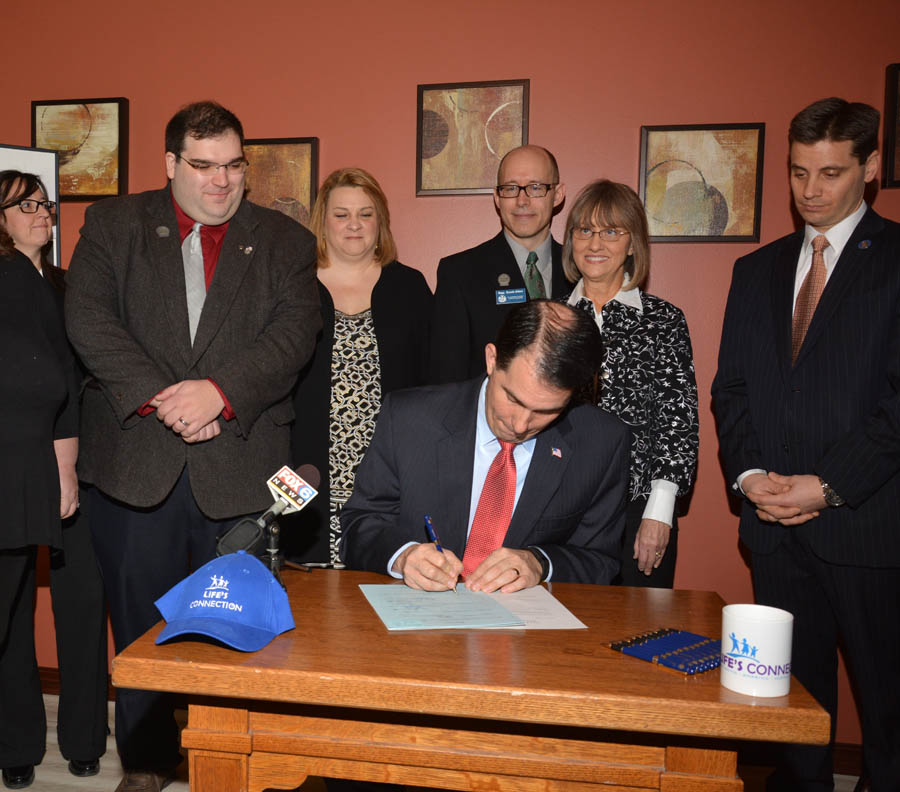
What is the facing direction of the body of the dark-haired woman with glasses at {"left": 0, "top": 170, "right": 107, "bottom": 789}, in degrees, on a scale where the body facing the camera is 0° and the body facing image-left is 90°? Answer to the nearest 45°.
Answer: approximately 315°

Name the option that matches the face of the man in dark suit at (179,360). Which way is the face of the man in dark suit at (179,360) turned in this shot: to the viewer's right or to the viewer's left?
to the viewer's right

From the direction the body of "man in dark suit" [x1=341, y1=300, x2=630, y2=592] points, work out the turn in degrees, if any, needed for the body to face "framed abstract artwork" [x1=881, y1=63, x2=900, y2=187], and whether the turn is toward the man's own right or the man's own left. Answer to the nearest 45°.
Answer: approximately 135° to the man's own left

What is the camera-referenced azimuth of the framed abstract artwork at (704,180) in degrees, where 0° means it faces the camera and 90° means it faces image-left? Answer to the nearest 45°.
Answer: approximately 0°
